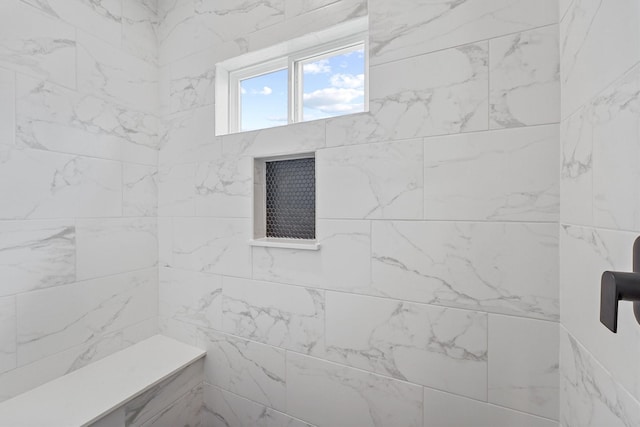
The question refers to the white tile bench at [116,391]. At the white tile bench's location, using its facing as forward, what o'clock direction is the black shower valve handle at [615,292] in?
The black shower valve handle is roughly at 1 o'clock from the white tile bench.

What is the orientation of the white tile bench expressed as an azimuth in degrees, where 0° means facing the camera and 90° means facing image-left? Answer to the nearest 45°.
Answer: approximately 315°
